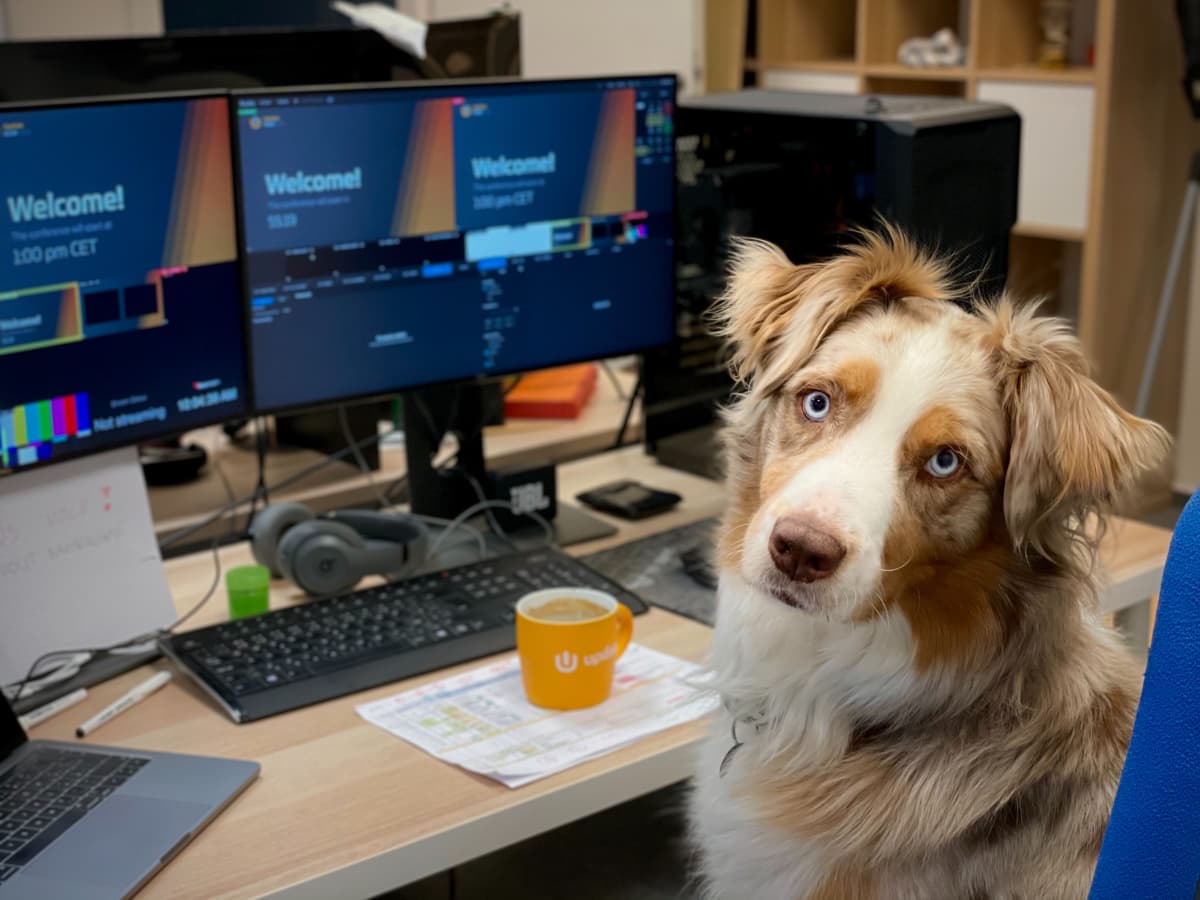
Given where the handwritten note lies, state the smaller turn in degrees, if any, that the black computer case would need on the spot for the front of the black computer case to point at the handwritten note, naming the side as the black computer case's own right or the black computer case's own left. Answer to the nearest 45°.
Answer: approximately 90° to the black computer case's own right

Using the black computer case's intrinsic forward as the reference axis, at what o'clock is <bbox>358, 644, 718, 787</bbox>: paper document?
The paper document is roughly at 2 o'clock from the black computer case.

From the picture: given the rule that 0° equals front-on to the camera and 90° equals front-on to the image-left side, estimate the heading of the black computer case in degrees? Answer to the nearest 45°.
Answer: approximately 315°

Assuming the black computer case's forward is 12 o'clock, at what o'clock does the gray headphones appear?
The gray headphones is roughly at 3 o'clock from the black computer case.

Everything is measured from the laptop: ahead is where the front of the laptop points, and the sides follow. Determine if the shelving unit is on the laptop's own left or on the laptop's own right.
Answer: on the laptop's own left

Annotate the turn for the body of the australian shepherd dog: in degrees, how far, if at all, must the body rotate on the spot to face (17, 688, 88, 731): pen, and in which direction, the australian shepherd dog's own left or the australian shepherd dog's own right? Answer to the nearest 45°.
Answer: approximately 45° to the australian shepherd dog's own right

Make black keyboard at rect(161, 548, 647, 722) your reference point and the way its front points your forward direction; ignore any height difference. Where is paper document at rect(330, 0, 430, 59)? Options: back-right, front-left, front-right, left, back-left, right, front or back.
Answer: back-left
